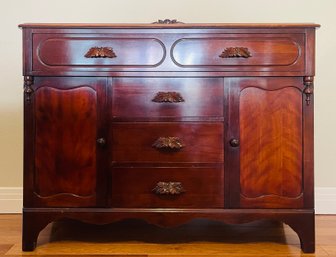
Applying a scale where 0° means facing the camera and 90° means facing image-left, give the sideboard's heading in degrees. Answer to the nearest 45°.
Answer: approximately 0°
